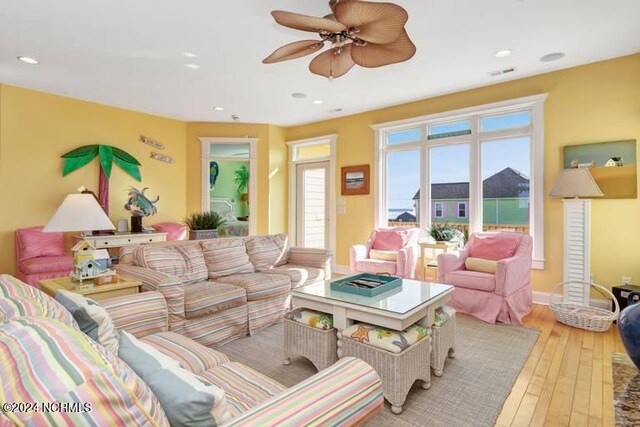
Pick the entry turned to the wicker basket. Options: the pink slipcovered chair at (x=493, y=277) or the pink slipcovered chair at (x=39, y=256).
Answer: the pink slipcovered chair at (x=39, y=256)

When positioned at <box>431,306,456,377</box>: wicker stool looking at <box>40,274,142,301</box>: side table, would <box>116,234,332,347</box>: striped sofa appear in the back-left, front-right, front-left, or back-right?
front-right

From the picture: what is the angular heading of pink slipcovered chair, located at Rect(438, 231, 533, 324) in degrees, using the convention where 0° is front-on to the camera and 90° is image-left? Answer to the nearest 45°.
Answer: approximately 45°

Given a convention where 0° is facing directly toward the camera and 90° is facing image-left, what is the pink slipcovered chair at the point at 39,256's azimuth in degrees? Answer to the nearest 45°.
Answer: approximately 315°

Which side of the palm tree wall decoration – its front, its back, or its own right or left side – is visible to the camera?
front

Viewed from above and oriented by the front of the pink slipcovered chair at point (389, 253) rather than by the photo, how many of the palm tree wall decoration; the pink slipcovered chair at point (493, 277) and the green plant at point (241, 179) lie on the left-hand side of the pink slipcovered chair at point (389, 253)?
1

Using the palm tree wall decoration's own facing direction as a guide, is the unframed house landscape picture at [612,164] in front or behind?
in front

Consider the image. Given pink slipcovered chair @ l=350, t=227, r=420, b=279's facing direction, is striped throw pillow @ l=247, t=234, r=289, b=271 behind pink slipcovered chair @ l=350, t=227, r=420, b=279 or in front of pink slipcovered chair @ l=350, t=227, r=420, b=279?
in front

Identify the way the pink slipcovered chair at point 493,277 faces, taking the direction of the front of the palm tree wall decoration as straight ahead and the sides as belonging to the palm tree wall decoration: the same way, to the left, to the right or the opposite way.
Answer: to the right

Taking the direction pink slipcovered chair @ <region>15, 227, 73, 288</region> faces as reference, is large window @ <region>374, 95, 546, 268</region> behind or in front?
in front

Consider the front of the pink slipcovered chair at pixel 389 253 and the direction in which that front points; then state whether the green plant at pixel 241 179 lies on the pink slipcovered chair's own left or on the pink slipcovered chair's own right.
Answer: on the pink slipcovered chair's own right

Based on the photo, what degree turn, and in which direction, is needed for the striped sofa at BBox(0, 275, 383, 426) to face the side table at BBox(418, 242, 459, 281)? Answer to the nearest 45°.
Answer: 0° — it already faces it

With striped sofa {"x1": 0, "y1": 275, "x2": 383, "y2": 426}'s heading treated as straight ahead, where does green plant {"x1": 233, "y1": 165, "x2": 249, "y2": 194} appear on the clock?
The green plant is roughly at 11 o'clock from the striped sofa.

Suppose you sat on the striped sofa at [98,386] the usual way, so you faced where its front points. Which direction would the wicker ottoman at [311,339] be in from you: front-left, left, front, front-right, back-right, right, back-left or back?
front

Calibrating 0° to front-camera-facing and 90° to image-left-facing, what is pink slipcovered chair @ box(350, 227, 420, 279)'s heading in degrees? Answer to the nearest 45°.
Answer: approximately 45°

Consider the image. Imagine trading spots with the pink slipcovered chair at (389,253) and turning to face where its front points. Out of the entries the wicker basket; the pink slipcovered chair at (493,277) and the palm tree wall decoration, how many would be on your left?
2
